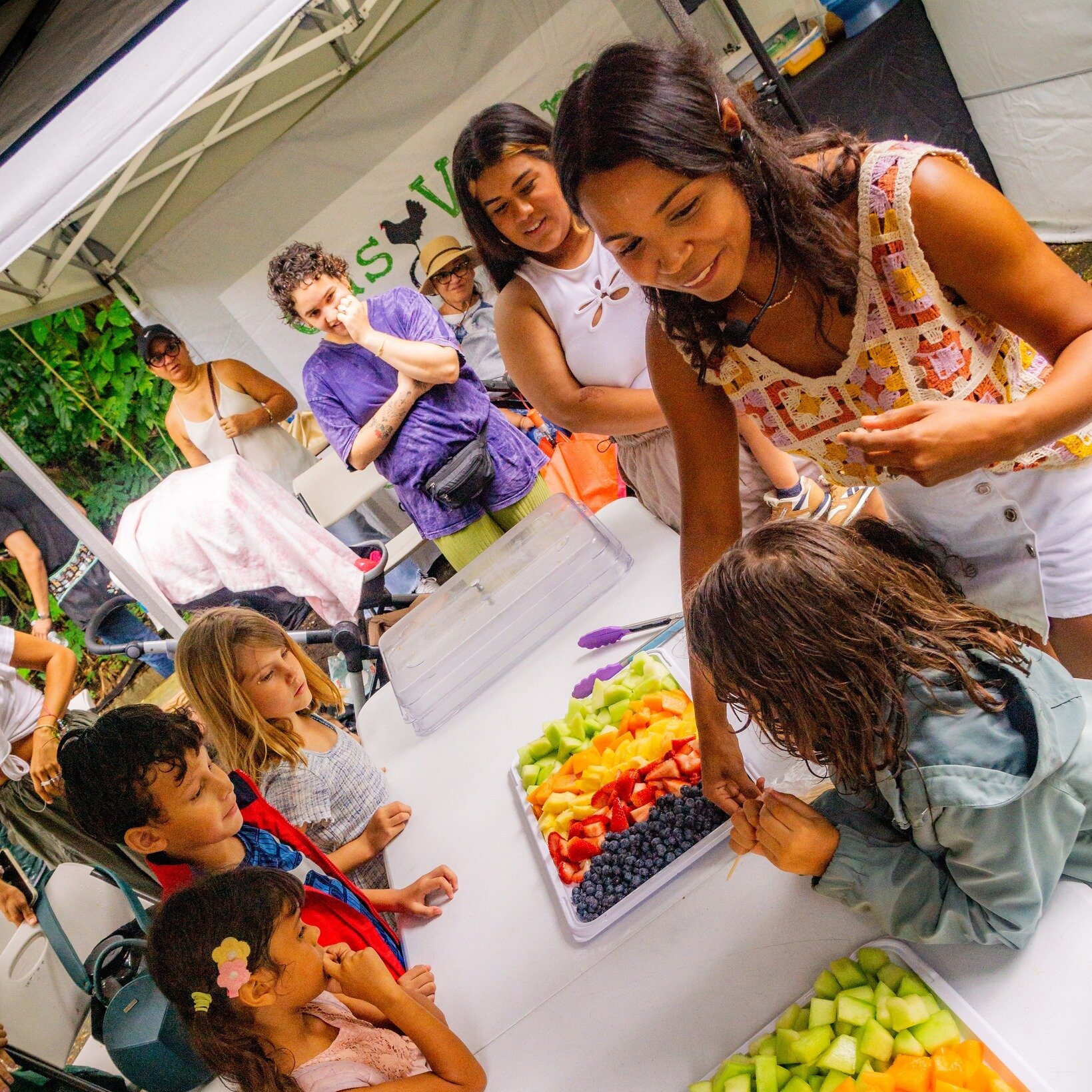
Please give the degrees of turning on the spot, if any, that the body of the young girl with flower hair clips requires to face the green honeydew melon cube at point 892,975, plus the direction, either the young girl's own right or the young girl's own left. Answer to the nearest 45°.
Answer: approximately 45° to the young girl's own right

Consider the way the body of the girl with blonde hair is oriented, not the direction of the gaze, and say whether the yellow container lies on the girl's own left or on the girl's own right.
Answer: on the girl's own left

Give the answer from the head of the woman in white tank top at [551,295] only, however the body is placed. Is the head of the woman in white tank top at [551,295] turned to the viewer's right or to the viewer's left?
to the viewer's right

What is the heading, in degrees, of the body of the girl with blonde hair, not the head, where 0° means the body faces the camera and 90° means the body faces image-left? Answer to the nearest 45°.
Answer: approximately 315°

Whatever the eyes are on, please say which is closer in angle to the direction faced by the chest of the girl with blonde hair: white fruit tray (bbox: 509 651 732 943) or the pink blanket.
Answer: the white fruit tray

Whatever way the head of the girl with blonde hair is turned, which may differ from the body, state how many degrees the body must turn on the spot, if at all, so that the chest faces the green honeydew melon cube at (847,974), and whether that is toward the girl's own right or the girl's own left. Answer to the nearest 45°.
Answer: approximately 45° to the girl's own right

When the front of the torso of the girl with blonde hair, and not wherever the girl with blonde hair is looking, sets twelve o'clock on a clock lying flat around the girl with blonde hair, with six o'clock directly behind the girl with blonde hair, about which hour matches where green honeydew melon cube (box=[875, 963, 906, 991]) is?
The green honeydew melon cube is roughly at 1 o'clock from the girl with blonde hair.

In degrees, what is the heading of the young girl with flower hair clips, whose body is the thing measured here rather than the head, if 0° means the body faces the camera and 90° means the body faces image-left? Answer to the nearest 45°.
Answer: approximately 270°
